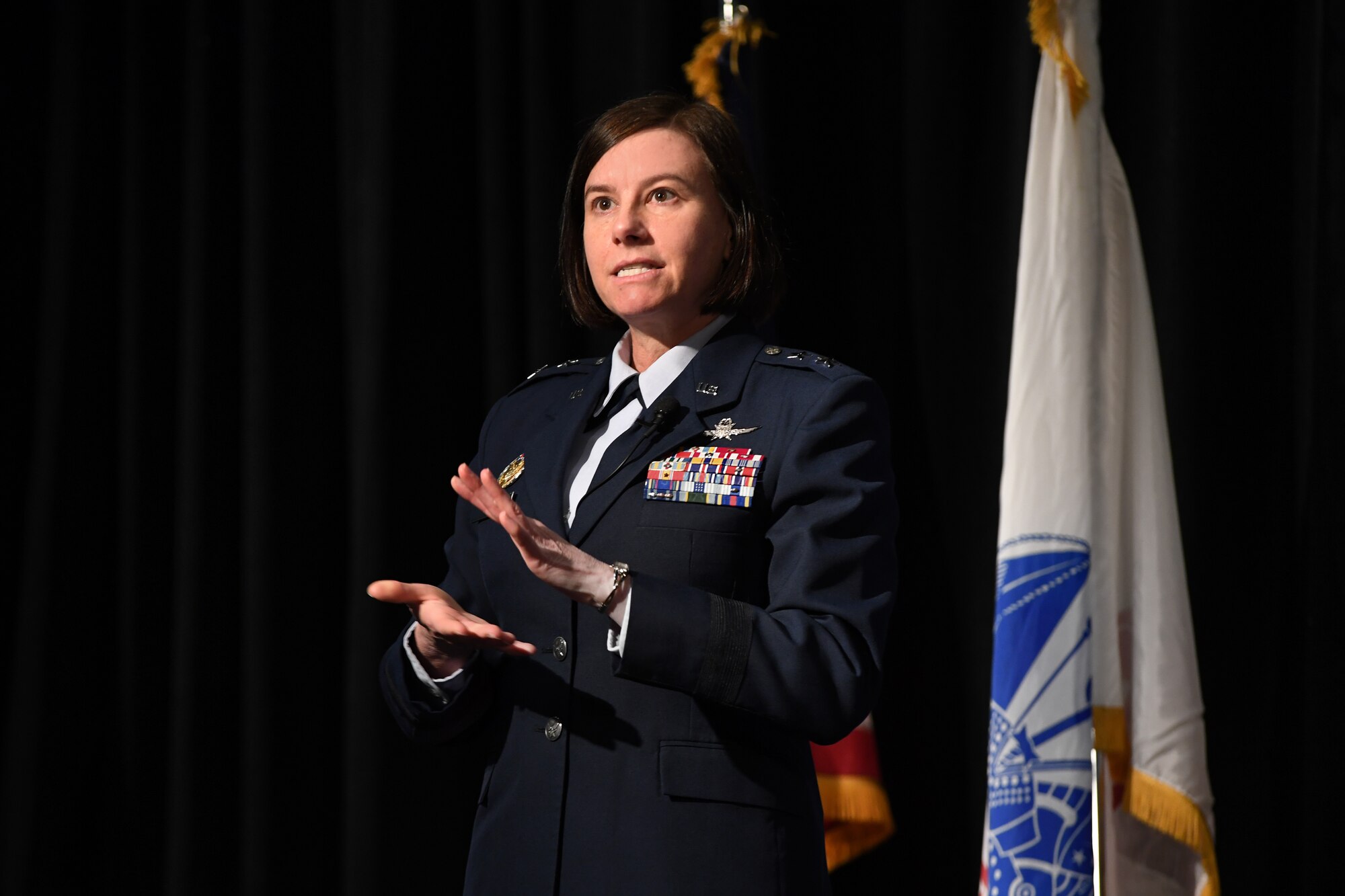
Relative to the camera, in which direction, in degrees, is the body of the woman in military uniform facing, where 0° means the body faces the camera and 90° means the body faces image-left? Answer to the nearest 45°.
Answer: approximately 45°

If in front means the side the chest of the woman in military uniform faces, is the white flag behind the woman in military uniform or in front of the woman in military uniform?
behind

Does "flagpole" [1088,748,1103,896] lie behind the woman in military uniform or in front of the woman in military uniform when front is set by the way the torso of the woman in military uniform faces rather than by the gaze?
behind
